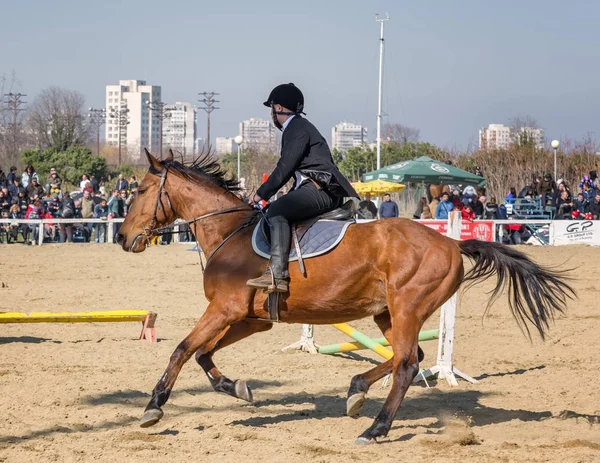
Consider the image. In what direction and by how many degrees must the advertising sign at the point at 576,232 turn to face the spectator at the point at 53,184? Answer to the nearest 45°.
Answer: approximately 90° to its right

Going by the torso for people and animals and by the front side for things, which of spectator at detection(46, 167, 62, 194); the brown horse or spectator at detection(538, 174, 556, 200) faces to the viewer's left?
the brown horse

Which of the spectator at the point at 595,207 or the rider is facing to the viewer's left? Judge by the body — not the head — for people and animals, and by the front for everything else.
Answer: the rider

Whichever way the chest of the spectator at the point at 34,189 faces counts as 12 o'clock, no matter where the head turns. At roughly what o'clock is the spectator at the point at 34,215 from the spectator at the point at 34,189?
the spectator at the point at 34,215 is roughly at 12 o'clock from the spectator at the point at 34,189.

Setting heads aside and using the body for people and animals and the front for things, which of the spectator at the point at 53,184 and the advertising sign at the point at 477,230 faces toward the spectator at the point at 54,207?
the spectator at the point at 53,184

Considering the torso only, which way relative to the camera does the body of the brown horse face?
to the viewer's left

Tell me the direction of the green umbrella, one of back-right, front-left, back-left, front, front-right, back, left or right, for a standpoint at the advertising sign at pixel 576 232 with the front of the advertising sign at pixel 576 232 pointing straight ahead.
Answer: back-right

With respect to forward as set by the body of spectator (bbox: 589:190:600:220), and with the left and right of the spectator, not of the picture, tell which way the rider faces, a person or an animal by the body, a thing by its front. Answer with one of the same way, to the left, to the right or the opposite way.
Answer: to the right

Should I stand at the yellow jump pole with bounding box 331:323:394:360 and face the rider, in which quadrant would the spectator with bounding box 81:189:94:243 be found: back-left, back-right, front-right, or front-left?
back-right

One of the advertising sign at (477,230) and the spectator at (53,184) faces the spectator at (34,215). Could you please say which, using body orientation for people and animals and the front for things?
the spectator at (53,184)

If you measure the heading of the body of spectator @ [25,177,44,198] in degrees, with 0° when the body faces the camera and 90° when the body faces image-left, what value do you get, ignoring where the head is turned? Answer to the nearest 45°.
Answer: approximately 0°

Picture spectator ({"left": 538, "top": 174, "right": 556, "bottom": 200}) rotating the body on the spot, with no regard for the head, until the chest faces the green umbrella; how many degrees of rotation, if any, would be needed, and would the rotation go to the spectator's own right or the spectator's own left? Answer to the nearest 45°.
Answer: approximately 90° to the spectator's own right

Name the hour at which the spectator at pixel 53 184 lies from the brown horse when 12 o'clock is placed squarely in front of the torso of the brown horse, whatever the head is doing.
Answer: The spectator is roughly at 2 o'clock from the brown horse.

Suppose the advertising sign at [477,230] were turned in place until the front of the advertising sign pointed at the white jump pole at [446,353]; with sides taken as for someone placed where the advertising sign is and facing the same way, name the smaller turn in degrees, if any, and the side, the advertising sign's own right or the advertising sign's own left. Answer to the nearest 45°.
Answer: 0° — it already faces it

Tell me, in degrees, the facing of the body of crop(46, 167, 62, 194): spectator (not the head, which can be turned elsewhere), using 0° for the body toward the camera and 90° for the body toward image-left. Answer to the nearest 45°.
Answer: approximately 0°

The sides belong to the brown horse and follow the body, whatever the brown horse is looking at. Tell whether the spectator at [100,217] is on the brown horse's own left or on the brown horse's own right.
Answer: on the brown horse's own right
